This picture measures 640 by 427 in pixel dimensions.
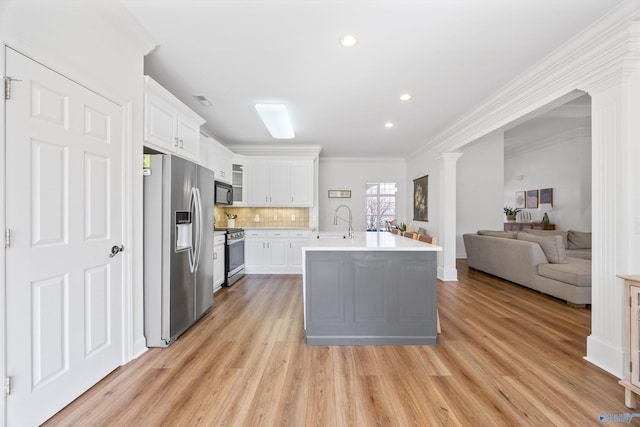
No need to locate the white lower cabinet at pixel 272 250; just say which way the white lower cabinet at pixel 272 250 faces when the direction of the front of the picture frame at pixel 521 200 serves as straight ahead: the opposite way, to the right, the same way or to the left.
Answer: to the left

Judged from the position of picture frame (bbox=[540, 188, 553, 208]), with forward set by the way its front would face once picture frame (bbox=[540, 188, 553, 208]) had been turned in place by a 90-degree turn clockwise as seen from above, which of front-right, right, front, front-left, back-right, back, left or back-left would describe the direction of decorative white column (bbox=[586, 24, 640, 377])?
back-left

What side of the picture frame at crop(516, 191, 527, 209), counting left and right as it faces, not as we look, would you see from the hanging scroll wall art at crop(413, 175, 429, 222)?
front

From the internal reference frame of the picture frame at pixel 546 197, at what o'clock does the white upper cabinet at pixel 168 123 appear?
The white upper cabinet is roughly at 11 o'clock from the picture frame.

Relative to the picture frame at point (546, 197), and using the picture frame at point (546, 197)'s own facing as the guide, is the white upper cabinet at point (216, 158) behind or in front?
in front

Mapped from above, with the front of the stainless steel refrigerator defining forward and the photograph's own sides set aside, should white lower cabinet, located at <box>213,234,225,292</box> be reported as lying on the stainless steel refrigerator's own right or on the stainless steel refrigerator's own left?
on the stainless steel refrigerator's own left

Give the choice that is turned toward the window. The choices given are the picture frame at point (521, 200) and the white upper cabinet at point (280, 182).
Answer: the picture frame

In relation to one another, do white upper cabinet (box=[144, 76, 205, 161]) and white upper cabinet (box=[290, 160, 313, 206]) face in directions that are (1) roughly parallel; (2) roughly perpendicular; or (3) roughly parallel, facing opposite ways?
roughly perpendicular

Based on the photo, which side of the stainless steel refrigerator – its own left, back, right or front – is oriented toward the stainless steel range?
left

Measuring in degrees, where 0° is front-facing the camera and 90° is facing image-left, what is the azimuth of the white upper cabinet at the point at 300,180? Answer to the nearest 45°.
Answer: approximately 0°

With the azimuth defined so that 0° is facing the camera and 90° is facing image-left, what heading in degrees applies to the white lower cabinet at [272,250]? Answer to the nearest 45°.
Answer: approximately 0°

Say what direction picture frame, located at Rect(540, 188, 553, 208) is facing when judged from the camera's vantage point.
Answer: facing the viewer and to the left of the viewer

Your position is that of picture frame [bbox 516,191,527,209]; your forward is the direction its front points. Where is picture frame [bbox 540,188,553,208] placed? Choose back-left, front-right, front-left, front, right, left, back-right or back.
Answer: left
